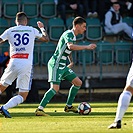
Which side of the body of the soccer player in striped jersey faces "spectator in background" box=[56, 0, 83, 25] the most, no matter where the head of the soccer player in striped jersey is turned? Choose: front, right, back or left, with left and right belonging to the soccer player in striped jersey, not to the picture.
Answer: left

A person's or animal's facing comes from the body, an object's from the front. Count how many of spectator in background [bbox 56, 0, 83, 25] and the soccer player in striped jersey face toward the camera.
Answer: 1

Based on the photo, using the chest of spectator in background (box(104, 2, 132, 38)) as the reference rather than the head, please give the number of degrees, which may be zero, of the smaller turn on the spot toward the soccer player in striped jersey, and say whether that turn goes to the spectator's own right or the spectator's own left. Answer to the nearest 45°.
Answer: approximately 45° to the spectator's own right

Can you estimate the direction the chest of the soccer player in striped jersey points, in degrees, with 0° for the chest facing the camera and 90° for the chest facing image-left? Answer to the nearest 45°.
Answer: approximately 270°

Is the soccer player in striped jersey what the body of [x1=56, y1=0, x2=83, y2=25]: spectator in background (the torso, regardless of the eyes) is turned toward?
yes

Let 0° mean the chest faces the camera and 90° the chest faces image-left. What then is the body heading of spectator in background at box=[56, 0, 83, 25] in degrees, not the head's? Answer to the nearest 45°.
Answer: approximately 0°

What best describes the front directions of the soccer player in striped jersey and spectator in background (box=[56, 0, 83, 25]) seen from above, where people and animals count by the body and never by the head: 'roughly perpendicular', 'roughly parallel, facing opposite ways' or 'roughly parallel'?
roughly perpendicular

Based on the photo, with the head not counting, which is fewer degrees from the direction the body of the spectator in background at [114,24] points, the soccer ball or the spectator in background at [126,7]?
the soccer ball

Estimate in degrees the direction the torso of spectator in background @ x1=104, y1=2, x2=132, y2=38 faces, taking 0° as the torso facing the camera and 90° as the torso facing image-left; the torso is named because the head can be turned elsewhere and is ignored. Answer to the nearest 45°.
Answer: approximately 315°

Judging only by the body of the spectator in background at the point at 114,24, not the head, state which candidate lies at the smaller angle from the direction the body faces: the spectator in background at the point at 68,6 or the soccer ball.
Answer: the soccer ball
